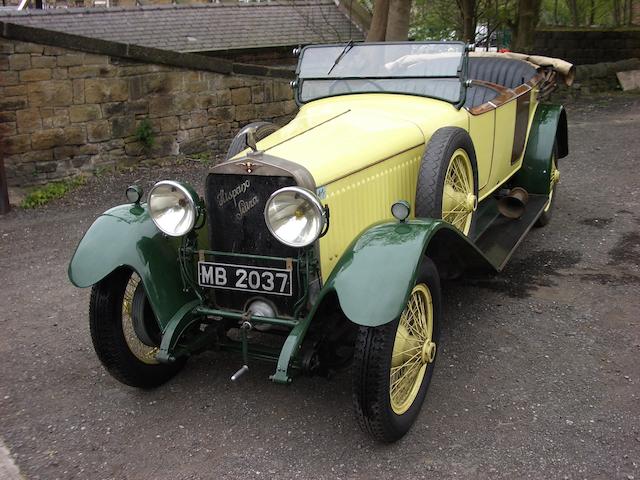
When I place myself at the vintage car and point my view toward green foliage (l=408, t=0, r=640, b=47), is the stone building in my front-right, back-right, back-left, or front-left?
front-left

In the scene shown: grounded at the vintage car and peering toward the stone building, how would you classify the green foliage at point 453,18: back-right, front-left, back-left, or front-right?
front-right

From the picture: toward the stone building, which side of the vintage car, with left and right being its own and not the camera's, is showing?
right

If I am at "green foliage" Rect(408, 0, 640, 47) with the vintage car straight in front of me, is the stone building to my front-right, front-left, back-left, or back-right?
front-right

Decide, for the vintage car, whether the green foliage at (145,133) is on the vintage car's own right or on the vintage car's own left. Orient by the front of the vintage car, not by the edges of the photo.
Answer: on the vintage car's own right

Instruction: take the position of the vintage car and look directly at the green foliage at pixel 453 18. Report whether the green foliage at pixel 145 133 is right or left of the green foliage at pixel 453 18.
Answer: left

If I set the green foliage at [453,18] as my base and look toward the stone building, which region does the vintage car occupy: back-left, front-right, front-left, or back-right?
front-left

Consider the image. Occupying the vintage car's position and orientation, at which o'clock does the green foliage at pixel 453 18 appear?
The green foliage is roughly at 5 o'clock from the vintage car.

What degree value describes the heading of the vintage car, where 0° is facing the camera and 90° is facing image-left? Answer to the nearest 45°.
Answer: approximately 45°
